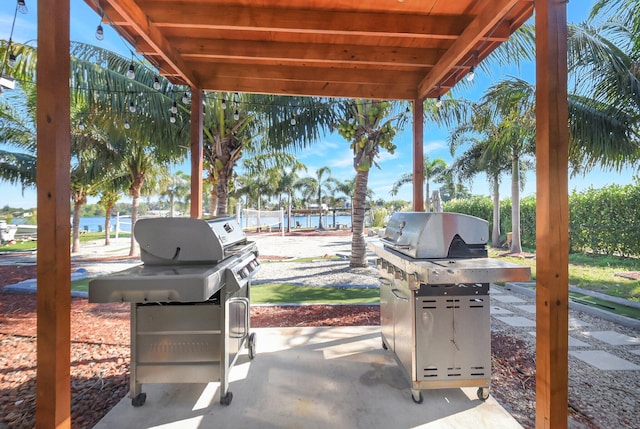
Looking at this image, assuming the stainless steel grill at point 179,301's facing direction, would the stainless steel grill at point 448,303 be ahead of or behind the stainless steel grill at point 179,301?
ahead

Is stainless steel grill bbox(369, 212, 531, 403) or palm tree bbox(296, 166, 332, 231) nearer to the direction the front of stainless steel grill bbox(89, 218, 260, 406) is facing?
the stainless steel grill

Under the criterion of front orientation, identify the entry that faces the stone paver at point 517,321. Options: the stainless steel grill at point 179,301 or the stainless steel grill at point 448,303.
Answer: the stainless steel grill at point 179,301

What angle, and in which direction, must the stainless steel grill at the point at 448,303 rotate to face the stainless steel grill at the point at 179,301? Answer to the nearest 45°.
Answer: approximately 45° to its left

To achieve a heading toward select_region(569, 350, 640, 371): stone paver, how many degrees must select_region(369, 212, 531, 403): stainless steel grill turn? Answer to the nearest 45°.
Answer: approximately 135° to its right

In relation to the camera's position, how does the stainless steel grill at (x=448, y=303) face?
facing to the left of the viewer

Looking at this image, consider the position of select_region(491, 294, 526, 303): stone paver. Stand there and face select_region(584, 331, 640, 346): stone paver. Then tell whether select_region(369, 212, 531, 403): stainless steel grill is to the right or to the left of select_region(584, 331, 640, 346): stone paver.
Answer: right

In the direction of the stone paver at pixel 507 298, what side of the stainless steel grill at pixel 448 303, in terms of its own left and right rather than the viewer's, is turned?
right

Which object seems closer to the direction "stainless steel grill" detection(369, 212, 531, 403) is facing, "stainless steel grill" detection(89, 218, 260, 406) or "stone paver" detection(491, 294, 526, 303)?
the stainless steel grill

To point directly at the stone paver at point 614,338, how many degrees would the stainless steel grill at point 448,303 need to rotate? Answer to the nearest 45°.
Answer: approximately 135° to its right

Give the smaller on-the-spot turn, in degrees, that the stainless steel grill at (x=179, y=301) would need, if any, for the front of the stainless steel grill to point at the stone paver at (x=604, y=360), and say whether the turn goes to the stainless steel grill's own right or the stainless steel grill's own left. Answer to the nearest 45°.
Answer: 0° — it already faces it

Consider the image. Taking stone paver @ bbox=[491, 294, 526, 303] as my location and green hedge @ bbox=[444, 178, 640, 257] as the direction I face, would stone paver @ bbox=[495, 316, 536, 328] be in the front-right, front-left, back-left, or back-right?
back-right

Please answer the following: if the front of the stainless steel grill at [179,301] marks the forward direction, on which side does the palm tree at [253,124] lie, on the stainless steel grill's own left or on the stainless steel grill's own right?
on the stainless steel grill's own left

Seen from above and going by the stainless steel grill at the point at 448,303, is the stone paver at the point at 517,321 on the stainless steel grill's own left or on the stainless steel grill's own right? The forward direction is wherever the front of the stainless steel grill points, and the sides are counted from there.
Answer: on the stainless steel grill's own right

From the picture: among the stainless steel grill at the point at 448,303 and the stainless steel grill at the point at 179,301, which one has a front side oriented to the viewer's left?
the stainless steel grill at the point at 448,303

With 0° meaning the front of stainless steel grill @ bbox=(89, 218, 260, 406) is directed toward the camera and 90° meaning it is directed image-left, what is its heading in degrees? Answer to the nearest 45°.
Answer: approximately 270°

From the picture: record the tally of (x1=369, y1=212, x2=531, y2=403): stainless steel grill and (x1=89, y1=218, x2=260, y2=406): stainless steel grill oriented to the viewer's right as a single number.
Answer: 1
